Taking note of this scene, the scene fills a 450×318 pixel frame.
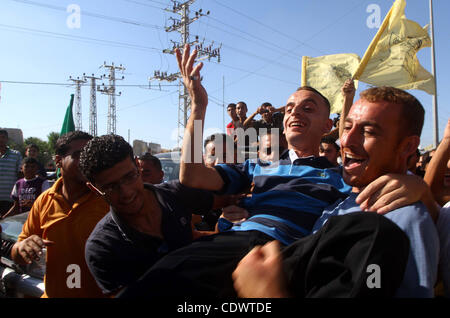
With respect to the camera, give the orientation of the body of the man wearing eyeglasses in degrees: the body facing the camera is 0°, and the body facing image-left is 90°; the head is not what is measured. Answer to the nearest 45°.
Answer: approximately 315°

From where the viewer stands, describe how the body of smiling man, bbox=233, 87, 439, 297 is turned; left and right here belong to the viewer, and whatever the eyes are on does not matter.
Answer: facing the viewer and to the left of the viewer

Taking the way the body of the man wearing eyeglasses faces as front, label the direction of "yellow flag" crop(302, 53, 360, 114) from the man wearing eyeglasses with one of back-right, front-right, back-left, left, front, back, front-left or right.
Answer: left

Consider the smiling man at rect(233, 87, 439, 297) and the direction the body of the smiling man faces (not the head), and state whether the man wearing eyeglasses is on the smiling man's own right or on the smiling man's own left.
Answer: on the smiling man's own right

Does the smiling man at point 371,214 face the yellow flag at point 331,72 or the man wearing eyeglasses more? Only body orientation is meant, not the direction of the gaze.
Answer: the man wearing eyeglasses

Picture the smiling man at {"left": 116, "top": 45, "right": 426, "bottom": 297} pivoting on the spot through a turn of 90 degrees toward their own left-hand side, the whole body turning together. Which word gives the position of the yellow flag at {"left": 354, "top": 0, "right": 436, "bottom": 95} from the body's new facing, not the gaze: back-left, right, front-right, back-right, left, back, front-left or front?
left

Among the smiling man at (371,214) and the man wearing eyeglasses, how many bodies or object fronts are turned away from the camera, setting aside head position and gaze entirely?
0

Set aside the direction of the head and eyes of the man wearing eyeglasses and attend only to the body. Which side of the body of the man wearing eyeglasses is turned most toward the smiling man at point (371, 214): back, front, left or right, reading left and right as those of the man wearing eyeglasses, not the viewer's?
front

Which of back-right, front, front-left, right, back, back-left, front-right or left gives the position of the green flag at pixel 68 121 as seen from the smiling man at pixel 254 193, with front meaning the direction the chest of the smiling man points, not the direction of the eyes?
right

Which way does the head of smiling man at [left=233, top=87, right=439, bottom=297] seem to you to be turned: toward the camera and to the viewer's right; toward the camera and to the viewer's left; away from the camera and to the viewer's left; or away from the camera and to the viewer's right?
toward the camera and to the viewer's left

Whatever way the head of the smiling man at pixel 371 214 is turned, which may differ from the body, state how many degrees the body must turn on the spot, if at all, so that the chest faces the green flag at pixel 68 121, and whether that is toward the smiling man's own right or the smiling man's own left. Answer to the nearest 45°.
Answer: approximately 90° to the smiling man's own right

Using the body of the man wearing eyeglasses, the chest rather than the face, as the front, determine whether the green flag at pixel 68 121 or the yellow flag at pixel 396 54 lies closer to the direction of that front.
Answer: the yellow flag

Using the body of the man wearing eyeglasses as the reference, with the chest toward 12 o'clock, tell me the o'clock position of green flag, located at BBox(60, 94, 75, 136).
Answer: The green flag is roughly at 7 o'clock from the man wearing eyeglasses.
